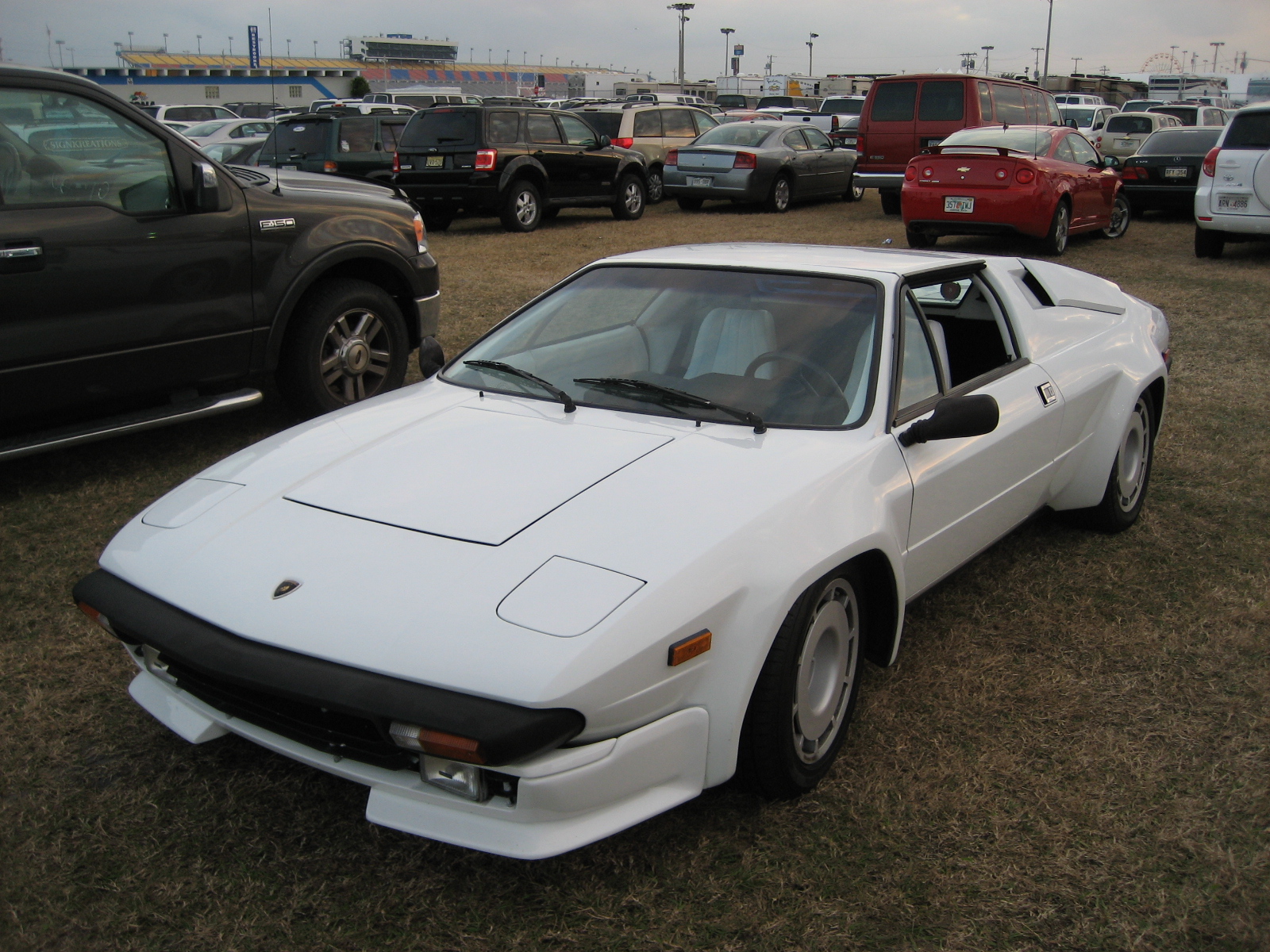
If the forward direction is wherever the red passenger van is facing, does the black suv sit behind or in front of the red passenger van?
behind

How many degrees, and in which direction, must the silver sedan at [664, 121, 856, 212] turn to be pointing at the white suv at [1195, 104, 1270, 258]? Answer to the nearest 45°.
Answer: approximately 90° to its right

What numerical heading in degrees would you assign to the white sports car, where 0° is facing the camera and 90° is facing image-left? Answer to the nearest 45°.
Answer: approximately 45°

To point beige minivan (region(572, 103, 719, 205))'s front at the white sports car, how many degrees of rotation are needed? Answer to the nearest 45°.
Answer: approximately 135° to its right

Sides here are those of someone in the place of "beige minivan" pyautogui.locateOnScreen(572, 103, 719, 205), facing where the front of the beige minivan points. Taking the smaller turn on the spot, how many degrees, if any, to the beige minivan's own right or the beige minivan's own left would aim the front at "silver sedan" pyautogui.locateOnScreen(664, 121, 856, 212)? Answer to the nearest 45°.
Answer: approximately 90° to the beige minivan's own right

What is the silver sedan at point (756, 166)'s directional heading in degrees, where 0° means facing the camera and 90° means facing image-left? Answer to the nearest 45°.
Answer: approximately 225°

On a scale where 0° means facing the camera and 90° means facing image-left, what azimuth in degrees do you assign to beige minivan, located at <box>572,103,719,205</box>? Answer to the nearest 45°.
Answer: approximately 225°

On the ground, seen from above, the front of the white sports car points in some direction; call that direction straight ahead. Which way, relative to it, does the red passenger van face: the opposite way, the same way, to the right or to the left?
the opposite way
